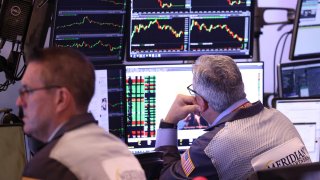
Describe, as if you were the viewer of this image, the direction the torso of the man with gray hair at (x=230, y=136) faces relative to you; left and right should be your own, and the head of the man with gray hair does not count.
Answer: facing away from the viewer and to the left of the viewer

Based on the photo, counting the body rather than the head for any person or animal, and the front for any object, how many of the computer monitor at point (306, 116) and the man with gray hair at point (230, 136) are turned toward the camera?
1

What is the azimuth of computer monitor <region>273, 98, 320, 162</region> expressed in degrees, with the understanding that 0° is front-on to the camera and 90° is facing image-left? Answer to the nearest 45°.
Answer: approximately 0°

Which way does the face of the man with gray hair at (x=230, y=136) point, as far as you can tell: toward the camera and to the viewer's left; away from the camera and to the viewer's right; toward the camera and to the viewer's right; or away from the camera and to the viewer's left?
away from the camera and to the viewer's left

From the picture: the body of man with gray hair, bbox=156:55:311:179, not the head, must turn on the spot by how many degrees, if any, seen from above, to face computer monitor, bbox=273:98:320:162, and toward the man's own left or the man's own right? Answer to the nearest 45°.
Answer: approximately 90° to the man's own right
